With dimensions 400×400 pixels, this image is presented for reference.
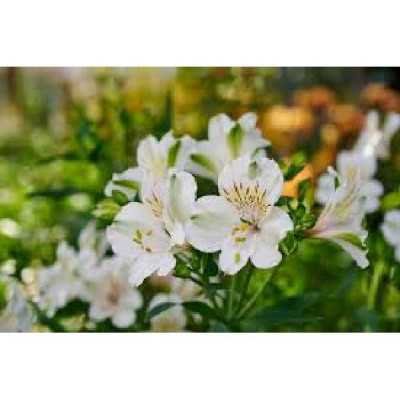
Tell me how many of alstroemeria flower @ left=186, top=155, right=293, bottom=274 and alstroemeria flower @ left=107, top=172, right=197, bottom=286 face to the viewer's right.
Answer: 0

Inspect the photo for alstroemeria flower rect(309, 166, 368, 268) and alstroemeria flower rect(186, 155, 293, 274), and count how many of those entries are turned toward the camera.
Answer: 1

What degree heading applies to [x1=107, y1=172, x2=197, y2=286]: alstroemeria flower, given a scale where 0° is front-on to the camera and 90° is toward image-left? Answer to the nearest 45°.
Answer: approximately 45°

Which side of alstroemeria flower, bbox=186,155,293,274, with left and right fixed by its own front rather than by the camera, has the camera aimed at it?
front

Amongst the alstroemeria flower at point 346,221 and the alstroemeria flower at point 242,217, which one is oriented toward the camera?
the alstroemeria flower at point 242,217

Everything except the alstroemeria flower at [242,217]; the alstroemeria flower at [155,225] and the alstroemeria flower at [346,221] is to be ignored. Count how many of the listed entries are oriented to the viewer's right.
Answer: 1

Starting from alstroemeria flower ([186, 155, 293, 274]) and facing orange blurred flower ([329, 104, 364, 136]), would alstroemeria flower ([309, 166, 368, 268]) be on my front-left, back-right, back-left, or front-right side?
front-right

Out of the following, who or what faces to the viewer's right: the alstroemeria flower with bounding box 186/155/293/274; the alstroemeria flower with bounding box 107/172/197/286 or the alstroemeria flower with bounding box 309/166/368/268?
the alstroemeria flower with bounding box 309/166/368/268

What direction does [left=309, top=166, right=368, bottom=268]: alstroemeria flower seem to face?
to the viewer's right

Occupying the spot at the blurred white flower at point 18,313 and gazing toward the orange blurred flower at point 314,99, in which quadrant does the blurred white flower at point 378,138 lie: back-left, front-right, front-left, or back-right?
front-right

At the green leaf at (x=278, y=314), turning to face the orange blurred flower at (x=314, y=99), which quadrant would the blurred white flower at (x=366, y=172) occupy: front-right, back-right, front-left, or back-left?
front-right

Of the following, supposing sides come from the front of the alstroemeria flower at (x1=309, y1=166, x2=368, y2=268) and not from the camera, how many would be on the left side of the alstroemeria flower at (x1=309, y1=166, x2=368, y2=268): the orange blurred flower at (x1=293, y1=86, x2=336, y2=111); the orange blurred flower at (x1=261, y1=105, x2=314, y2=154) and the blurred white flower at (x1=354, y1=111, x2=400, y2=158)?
3
